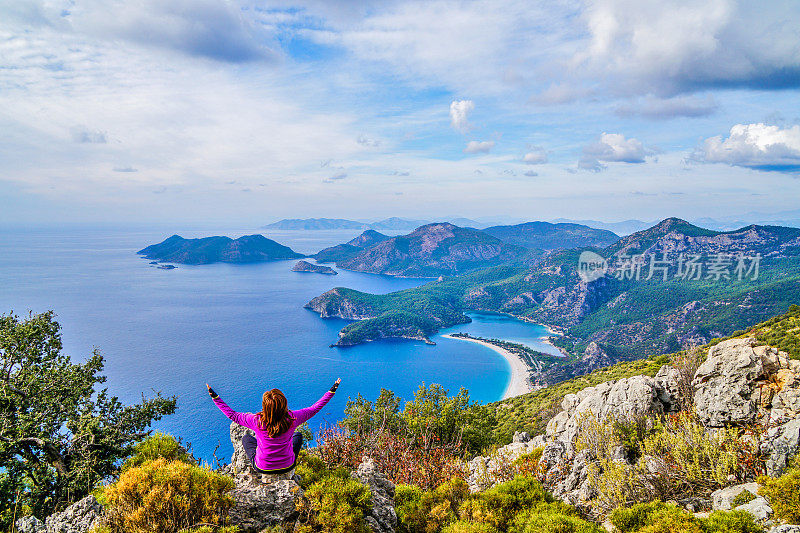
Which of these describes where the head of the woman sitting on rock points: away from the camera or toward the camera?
away from the camera

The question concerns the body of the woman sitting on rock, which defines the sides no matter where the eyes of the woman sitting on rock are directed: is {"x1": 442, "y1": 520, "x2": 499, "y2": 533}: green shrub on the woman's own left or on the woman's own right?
on the woman's own right

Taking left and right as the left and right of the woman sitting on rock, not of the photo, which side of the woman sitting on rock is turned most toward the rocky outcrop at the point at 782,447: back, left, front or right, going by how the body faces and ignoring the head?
right

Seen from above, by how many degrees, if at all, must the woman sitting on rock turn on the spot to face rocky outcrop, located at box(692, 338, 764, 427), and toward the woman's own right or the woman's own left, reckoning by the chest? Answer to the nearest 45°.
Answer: approximately 90° to the woman's own right

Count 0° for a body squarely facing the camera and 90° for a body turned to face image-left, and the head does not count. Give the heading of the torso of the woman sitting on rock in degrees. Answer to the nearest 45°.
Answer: approximately 180°
